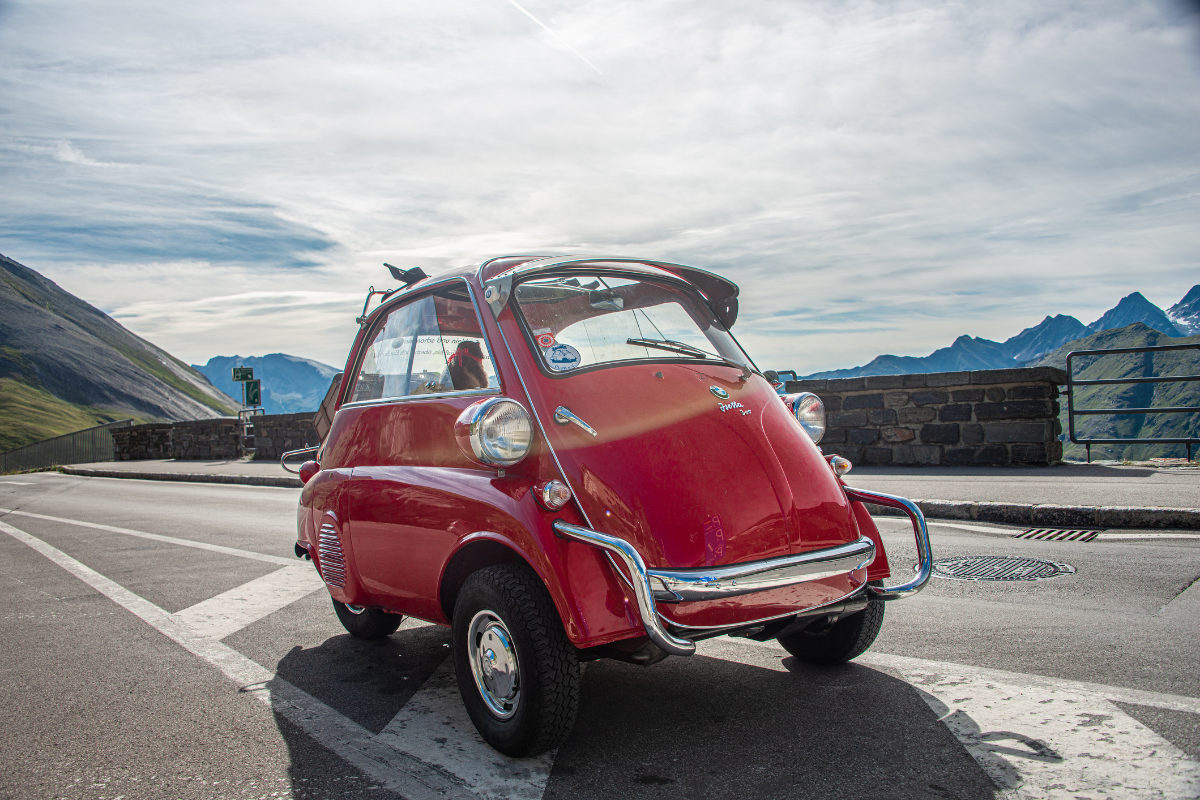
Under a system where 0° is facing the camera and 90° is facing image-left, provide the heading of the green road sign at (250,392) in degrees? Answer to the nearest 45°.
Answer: approximately 0°

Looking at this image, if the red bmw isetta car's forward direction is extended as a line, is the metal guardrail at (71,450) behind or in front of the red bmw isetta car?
behind

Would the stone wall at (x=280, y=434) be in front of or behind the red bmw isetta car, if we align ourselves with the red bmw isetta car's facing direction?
behind

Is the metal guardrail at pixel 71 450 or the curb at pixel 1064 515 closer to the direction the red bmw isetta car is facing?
the curb

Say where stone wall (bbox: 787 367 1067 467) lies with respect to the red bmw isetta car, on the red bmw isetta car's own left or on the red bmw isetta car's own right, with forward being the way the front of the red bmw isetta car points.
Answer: on the red bmw isetta car's own left

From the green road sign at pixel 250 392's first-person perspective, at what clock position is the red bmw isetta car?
The red bmw isetta car is roughly at 12 o'clock from the green road sign.

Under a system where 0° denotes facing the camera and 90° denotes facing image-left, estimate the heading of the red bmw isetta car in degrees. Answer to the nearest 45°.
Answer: approximately 315°

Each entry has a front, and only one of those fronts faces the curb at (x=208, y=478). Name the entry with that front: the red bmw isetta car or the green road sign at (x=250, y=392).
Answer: the green road sign

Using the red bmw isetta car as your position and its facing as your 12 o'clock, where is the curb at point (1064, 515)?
The curb is roughly at 9 o'clock from the red bmw isetta car.
